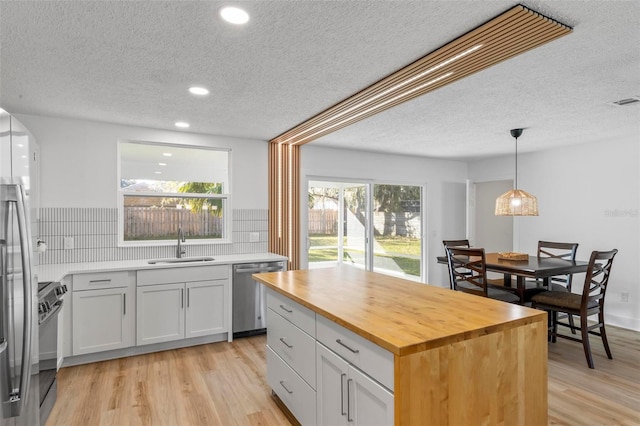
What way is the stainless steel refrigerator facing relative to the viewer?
to the viewer's right

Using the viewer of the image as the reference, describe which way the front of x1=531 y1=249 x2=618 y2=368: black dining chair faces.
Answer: facing away from the viewer and to the left of the viewer

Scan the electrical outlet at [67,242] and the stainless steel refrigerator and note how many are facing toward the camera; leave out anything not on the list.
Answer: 1

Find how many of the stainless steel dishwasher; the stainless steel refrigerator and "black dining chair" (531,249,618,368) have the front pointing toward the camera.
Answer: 1

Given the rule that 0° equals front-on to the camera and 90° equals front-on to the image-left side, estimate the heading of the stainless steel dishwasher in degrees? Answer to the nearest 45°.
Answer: approximately 0°

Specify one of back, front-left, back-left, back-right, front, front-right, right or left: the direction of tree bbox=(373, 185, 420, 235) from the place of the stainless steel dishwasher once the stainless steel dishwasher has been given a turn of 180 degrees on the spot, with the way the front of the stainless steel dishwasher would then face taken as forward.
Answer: front-right
